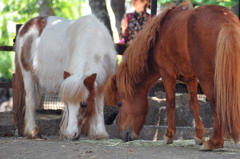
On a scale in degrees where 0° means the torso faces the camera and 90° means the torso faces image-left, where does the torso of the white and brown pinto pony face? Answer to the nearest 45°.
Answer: approximately 315°

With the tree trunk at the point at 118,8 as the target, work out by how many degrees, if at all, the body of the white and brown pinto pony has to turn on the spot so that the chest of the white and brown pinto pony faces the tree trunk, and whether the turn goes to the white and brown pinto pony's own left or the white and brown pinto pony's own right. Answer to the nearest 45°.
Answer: approximately 135° to the white and brown pinto pony's own left

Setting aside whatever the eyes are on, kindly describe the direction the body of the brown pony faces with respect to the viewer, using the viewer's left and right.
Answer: facing away from the viewer and to the left of the viewer

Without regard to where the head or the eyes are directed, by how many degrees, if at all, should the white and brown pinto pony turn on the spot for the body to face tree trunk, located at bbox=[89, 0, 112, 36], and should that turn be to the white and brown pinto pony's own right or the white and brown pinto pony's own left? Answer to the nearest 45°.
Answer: approximately 135° to the white and brown pinto pony's own left

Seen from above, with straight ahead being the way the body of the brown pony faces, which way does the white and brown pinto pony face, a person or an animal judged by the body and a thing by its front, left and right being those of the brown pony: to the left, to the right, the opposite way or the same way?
the opposite way
